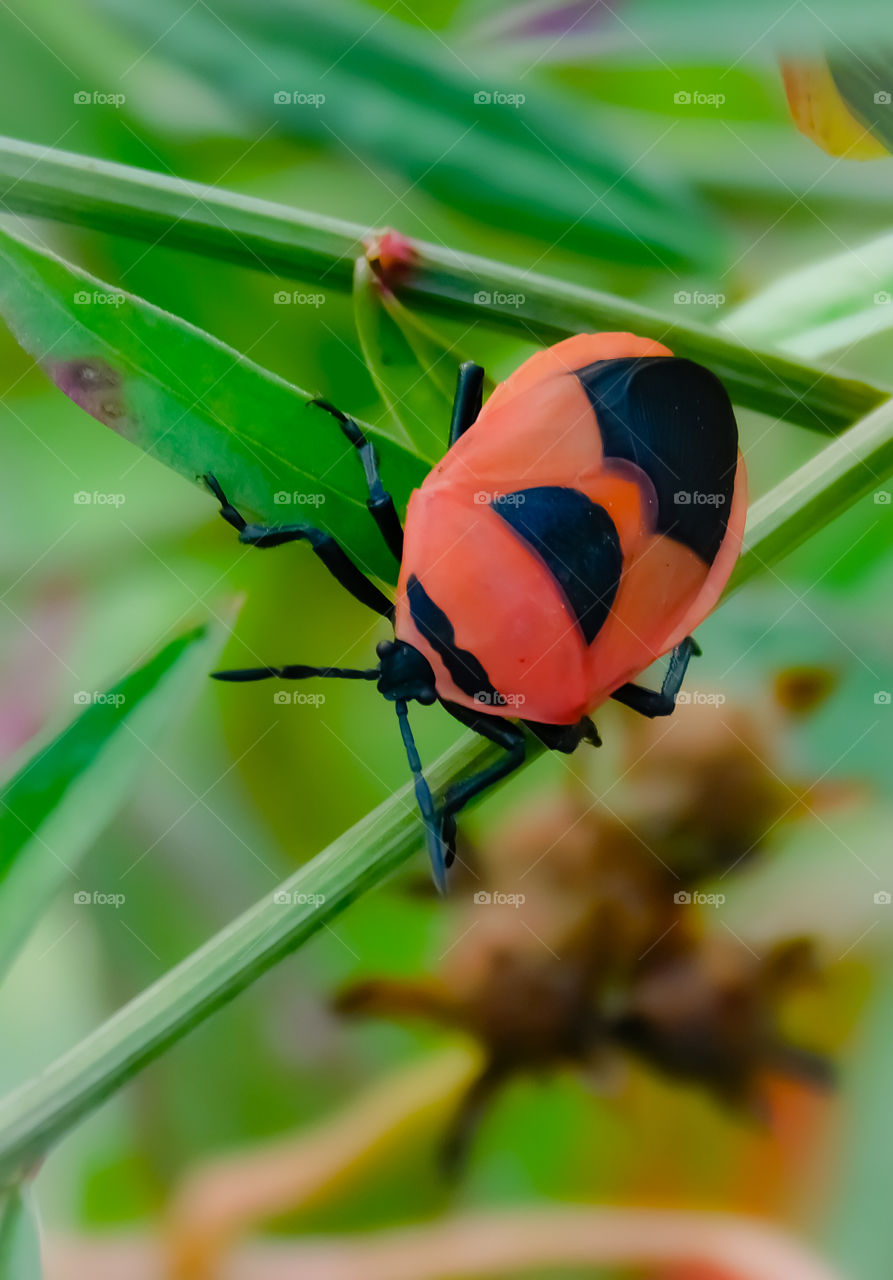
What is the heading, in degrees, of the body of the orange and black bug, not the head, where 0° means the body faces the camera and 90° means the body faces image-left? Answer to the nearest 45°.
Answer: approximately 45°
